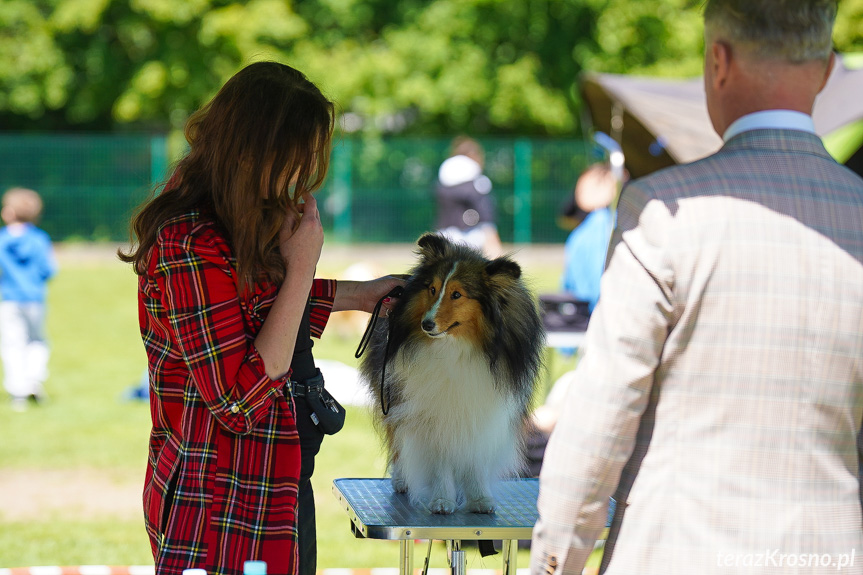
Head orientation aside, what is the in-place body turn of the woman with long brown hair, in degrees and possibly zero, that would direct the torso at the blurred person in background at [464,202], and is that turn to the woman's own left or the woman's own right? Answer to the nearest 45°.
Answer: approximately 90° to the woman's own left

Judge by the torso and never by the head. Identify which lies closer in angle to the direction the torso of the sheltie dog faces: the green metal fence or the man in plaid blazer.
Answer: the man in plaid blazer

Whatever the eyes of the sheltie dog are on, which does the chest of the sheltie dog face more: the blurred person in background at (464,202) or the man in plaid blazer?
the man in plaid blazer

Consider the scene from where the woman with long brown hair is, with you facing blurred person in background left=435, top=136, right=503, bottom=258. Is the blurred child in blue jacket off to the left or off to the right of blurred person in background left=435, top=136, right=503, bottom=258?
left

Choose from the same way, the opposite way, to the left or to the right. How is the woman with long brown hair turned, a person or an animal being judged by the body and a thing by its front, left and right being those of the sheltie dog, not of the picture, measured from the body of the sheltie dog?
to the left

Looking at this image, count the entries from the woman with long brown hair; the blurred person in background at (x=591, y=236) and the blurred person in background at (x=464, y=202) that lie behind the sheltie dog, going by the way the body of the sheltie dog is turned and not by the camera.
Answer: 2

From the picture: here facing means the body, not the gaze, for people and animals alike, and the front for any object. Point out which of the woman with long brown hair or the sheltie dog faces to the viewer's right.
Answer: the woman with long brown hair

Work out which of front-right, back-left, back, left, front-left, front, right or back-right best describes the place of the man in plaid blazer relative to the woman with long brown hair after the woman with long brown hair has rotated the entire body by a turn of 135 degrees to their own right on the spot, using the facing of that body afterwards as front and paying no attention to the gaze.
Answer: left

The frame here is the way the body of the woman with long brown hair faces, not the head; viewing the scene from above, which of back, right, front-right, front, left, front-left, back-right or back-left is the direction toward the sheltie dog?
front-left

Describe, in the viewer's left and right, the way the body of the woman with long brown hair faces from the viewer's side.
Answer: facing to the right of the viewer

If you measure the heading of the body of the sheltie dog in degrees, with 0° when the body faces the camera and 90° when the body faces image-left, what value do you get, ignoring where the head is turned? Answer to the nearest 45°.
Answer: approximately 0°

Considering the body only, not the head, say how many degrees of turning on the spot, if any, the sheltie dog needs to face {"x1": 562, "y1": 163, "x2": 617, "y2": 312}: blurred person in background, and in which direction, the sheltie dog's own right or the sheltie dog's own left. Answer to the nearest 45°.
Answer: approximately 180°

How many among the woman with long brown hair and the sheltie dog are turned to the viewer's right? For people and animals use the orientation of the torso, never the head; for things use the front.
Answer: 1
